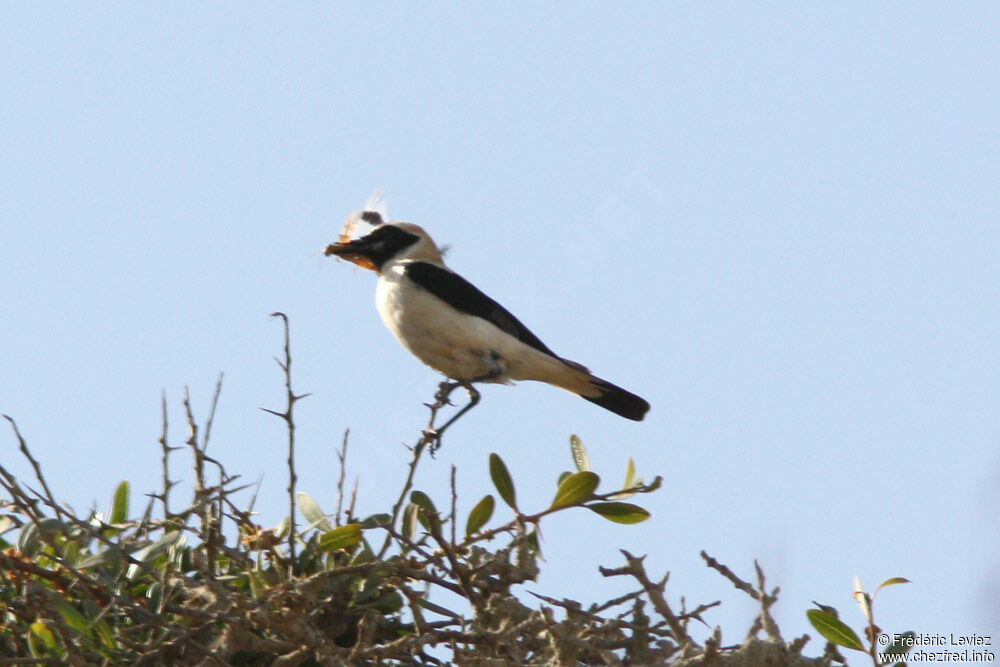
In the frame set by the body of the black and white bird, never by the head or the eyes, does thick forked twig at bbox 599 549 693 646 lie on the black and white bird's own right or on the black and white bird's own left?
on the black and white bird's own left

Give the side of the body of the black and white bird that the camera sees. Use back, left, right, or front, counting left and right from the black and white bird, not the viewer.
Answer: left
